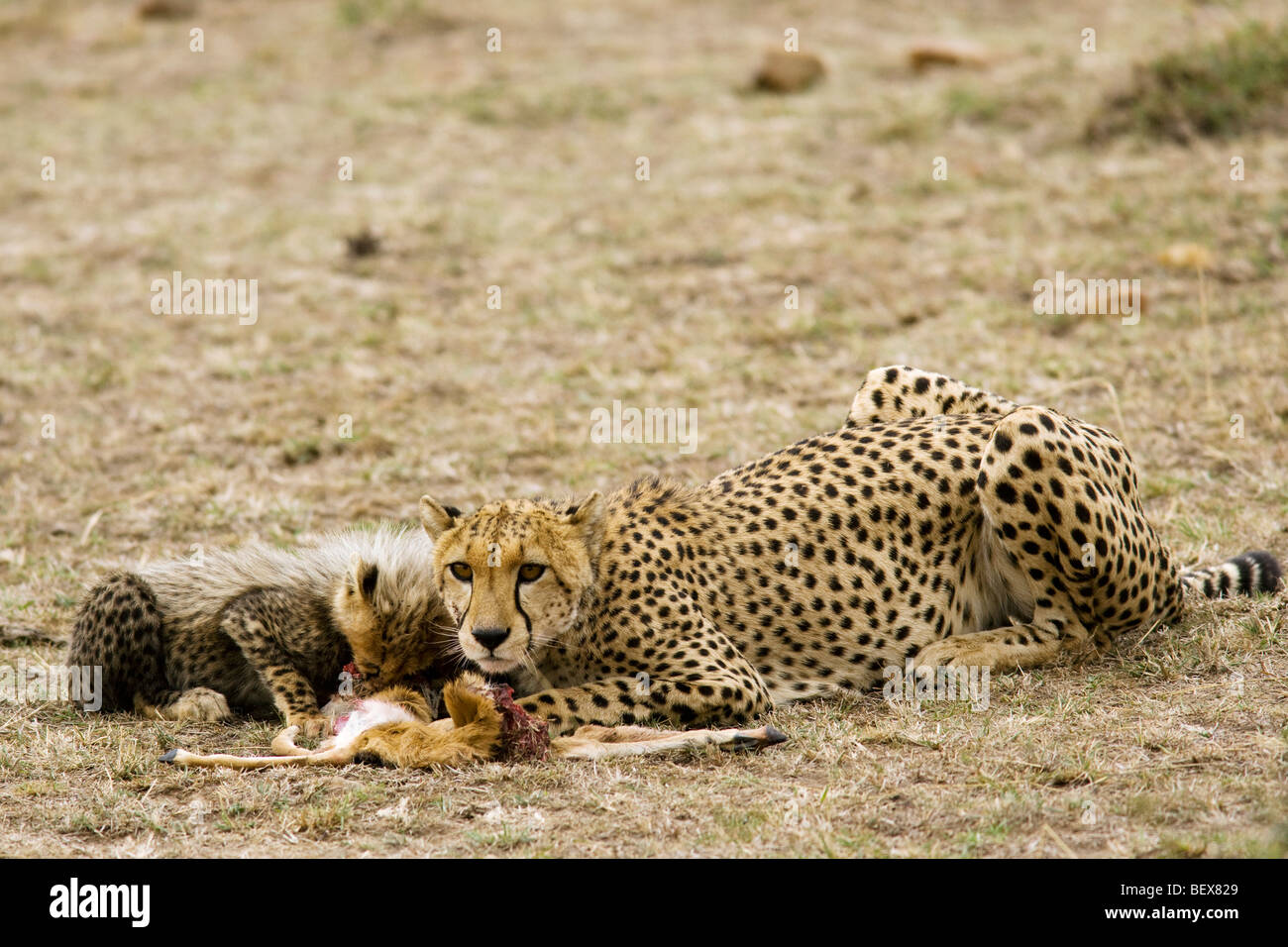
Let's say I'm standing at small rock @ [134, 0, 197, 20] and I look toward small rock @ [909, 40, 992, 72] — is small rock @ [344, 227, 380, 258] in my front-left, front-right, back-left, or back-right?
front-right

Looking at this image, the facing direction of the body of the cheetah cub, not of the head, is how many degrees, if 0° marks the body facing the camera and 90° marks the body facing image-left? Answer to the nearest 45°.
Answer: approximately 270°

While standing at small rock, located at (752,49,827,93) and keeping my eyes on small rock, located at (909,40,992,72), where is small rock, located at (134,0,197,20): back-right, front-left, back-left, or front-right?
back-left

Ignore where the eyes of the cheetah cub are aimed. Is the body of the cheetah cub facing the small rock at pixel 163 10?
no

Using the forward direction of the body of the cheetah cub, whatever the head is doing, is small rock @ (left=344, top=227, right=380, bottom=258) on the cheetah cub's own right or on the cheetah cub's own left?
on the cheetah cub's own left

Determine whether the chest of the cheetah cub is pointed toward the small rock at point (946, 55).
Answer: no

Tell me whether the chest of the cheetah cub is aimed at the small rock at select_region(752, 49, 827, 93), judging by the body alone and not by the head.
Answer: no

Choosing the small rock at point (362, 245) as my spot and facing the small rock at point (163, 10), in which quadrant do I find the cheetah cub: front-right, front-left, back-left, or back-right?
back-left

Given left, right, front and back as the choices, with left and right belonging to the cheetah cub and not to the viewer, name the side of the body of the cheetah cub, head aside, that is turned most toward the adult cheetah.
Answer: front

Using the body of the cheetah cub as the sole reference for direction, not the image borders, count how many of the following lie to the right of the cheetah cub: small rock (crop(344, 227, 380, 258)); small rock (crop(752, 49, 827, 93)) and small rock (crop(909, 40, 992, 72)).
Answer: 0

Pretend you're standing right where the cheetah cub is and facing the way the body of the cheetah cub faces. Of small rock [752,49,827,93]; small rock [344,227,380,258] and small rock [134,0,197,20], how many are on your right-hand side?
0
